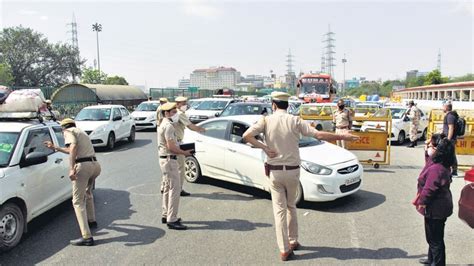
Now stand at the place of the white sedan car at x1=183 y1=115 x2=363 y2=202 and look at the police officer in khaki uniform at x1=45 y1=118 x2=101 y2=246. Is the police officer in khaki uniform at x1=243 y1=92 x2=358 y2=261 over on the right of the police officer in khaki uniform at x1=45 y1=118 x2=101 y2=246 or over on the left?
left

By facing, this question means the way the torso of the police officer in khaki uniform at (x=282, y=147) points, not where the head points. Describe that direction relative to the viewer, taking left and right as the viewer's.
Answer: facing away from the viewer

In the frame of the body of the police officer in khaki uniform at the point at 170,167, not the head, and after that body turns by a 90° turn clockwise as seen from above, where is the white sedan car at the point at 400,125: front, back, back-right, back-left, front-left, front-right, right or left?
back-left

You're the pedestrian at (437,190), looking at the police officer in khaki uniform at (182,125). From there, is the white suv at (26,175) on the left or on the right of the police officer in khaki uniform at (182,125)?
left

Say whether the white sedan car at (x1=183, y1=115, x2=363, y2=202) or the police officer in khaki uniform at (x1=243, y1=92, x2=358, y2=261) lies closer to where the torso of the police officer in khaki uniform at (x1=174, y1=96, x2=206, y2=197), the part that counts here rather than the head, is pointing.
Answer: the white sedan car

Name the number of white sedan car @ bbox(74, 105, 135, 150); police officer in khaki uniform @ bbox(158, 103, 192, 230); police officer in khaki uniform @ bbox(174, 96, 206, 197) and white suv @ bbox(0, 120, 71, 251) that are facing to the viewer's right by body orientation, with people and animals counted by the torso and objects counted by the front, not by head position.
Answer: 2

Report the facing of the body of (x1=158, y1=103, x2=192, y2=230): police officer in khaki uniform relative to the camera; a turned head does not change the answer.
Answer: to the viewer's right

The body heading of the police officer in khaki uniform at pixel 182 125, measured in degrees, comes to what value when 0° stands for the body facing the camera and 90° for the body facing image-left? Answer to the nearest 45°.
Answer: approximately 270°

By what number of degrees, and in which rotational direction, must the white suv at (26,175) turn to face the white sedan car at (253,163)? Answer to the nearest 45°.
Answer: approximately 135° to its left

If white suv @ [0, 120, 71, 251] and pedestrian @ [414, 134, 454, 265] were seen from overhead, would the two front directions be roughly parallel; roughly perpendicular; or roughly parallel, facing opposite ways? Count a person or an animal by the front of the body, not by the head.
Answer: roughly perpendicular

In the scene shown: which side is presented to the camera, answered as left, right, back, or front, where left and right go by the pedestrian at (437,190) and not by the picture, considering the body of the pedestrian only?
left

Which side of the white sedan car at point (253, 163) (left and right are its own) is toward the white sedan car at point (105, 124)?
back

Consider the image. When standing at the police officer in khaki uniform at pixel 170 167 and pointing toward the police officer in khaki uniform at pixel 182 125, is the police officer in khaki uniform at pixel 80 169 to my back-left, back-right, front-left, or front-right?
back-left

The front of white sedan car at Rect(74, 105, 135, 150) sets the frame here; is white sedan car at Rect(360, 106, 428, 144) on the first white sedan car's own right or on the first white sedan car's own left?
on the first white sedan car's own left
